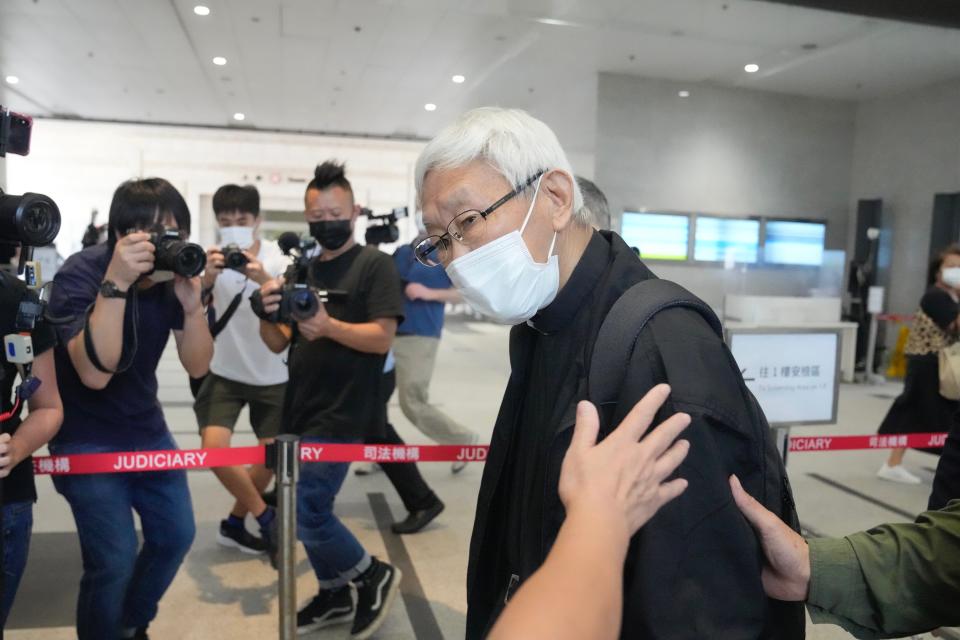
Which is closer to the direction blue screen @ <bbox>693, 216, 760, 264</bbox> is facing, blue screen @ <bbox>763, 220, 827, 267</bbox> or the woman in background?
the woman in background

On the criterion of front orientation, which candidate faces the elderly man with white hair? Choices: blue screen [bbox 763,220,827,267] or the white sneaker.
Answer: the blue screen

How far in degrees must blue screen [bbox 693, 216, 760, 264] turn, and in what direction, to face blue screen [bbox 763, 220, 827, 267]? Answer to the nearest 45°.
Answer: approximately 135° to its left

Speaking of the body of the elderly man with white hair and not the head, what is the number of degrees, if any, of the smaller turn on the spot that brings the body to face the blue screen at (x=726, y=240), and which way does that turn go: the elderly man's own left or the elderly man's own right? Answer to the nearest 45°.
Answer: approximately 135° to the elderly man's own right

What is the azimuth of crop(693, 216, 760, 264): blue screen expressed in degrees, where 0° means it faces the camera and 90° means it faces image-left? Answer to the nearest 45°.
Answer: approximately 0°

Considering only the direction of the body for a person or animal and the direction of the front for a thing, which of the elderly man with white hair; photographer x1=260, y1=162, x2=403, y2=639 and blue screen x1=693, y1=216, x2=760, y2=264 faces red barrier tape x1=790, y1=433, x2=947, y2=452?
the blue screen

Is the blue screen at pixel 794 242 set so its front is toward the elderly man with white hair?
yes
